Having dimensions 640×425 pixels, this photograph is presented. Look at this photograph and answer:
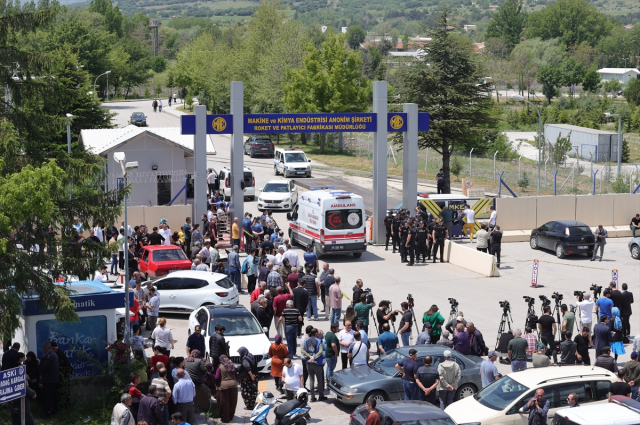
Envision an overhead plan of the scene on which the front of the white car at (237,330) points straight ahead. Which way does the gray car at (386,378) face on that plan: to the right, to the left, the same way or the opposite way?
to the right

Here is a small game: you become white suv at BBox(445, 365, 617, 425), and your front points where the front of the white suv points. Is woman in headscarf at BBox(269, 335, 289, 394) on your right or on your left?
on your right

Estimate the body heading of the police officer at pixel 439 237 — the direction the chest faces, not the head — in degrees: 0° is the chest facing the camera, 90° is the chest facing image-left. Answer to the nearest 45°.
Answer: approximately 0°
